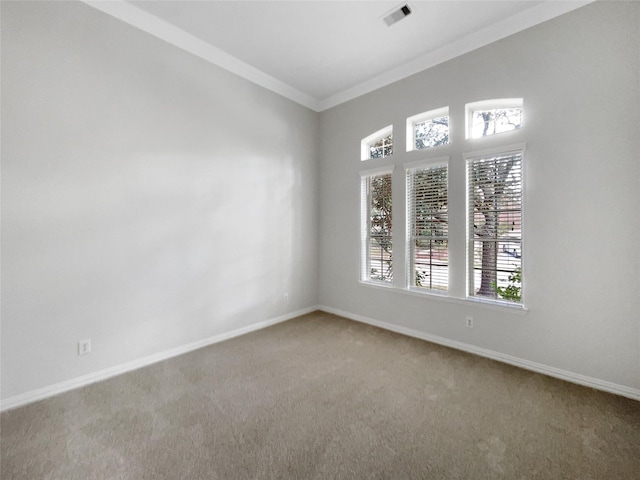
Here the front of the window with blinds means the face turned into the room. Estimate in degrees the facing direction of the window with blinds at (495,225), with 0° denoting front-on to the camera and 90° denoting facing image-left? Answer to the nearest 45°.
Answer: approximately 45°

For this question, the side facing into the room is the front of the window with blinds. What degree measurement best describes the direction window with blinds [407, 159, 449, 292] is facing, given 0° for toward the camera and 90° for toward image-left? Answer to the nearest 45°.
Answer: approximately 45°

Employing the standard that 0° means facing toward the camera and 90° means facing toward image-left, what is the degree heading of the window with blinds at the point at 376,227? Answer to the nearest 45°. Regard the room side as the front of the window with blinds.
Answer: approximately 45°

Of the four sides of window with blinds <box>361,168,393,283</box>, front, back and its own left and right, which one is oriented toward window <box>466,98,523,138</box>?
left

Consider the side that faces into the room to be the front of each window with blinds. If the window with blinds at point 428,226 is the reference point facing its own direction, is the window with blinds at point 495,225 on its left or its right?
on its left
